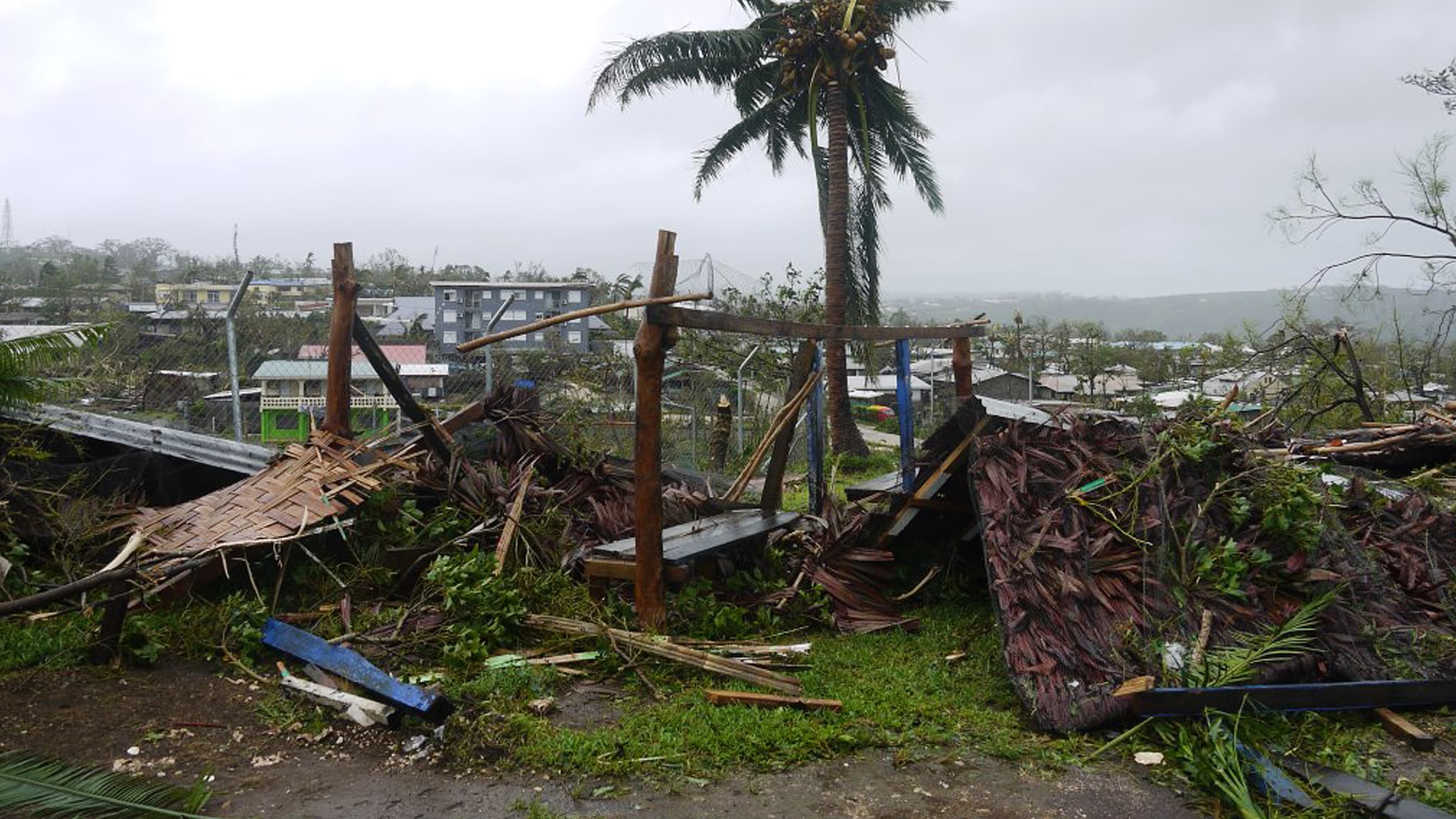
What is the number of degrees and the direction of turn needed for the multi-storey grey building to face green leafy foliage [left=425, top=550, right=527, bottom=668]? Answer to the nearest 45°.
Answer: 0° — it already faces it

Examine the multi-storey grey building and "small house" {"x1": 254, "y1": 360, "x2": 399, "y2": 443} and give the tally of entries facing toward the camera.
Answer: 2

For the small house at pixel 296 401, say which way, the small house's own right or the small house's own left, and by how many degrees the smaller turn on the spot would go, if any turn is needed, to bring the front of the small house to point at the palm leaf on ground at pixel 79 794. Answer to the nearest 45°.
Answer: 0° — it already faces it

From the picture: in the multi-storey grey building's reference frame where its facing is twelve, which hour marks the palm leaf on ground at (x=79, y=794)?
The palm leaf on ground is roughly at 12 o'clock from the multi-storey grey building.

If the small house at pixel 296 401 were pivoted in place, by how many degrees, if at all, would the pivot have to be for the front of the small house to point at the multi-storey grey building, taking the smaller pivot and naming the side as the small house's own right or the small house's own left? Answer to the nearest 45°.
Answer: approximately 180°

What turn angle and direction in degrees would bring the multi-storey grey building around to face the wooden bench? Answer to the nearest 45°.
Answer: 0° — it already faces it

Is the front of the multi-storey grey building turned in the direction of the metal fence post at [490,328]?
yes

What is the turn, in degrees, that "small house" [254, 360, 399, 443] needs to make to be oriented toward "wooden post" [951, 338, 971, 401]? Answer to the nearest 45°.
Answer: approximately 45° to its left
